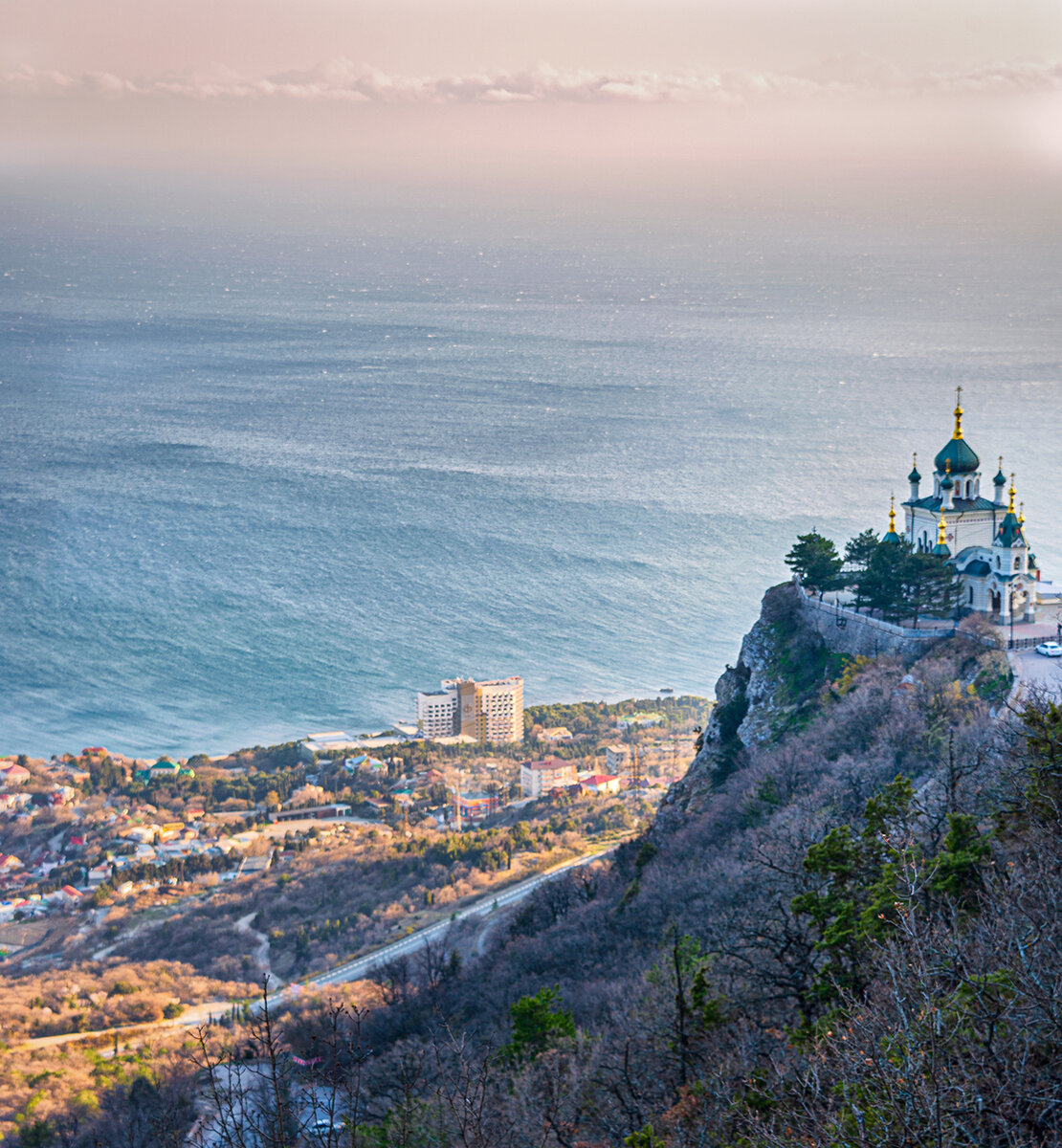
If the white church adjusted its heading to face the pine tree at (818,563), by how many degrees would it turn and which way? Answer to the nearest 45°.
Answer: approximately 135° to its right

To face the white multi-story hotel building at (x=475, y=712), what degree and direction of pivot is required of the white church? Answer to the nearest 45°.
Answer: approximately 180°

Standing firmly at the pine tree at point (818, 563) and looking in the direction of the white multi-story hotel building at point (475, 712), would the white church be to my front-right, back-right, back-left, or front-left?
back-right

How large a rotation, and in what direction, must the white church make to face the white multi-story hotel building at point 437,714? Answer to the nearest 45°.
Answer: approximately 180°

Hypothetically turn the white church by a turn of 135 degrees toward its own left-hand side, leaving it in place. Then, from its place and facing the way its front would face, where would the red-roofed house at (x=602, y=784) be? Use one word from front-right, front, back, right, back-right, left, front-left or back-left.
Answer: front-left

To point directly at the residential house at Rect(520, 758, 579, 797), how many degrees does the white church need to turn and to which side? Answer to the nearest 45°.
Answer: approximately 180°

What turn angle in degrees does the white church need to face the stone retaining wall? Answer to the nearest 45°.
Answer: approximately 90° to its right

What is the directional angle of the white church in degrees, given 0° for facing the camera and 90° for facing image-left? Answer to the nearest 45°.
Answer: approximately 315°
